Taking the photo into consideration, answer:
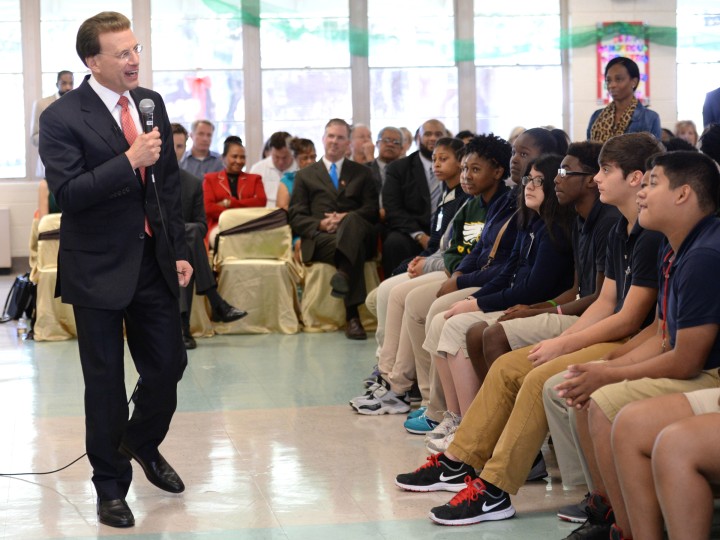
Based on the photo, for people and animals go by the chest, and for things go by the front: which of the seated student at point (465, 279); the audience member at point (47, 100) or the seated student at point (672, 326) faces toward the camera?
the audience member

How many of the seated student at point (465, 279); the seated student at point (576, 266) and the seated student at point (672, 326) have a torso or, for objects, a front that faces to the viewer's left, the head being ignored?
3

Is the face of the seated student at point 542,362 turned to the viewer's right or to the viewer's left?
to the viewer's left

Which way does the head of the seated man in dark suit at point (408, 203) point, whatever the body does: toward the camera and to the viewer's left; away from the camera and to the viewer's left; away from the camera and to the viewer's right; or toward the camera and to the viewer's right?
toward the camera and to the viewer's left

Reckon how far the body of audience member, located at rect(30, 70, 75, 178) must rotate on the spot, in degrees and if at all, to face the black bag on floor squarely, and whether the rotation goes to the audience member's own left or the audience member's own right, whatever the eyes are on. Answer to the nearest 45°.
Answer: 0° — they already face it

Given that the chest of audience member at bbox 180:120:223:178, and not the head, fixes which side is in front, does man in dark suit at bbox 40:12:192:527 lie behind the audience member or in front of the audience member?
in front

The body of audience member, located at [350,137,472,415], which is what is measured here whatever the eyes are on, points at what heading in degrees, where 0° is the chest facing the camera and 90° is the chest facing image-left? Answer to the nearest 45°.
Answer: approximately 45°

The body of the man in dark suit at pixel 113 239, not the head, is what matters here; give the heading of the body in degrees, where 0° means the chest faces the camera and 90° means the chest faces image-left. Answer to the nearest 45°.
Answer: approximately 315°

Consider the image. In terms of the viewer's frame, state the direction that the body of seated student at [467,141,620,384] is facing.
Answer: to the viewer's left

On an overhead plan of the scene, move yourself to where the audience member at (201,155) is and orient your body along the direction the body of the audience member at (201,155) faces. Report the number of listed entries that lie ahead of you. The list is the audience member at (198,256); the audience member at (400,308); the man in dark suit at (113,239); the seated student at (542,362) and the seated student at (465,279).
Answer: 5
